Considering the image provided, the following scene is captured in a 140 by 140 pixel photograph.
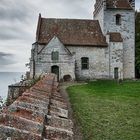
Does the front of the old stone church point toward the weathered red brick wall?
yes

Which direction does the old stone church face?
toward the camera
